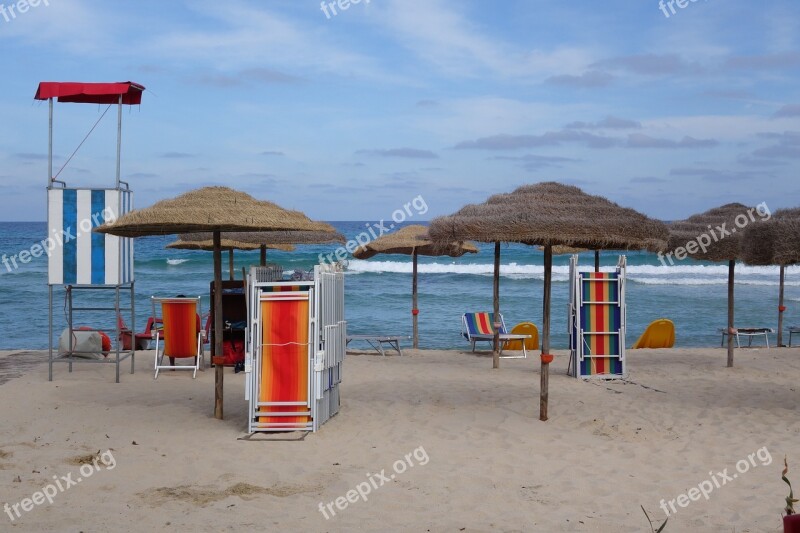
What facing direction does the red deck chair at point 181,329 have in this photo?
away from the camera

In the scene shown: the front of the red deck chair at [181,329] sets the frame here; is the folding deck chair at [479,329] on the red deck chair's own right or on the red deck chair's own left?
on the red deck chair's own right

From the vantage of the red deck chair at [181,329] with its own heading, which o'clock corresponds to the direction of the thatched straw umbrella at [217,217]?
The thatched straw umbrella is roughly at 6 o'clock from the red deck chair.

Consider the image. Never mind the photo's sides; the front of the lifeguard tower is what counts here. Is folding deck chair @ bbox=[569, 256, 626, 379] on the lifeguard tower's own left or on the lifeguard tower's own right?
on the lifeguard tower's own right

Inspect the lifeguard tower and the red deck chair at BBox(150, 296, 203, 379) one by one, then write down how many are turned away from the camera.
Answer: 2

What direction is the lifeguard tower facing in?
away from the camera

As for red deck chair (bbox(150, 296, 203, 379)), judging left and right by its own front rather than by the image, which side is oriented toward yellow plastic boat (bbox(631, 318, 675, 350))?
right
